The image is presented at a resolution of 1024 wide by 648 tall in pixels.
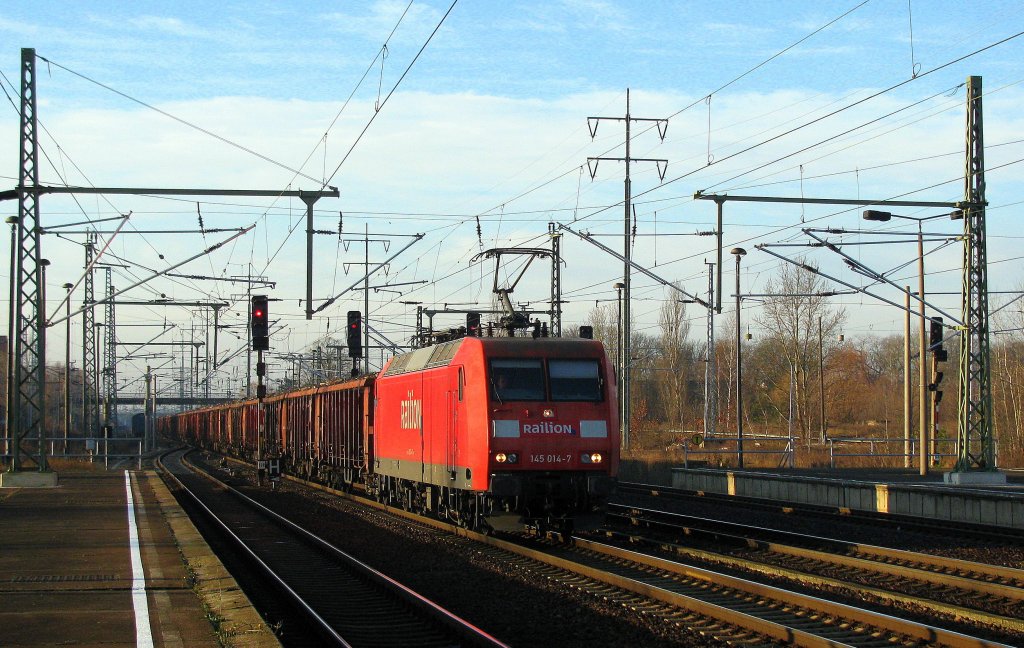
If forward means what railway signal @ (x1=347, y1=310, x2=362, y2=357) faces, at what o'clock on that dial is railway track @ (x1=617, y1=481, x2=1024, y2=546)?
The railway track is roughly at 11 o'clock from the railway signal.

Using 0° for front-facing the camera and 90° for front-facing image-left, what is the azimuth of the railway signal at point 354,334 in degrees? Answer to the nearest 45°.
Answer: approximately 0°

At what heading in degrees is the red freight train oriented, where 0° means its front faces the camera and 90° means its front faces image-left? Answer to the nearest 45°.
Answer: approximately 315°

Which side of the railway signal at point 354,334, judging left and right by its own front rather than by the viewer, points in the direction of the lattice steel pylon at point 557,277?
left

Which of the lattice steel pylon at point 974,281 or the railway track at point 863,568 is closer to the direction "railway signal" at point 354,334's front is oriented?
the railway track

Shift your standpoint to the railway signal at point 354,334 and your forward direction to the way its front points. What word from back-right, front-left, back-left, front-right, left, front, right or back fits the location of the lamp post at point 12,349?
front-right

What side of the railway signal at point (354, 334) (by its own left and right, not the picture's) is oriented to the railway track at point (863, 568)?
front

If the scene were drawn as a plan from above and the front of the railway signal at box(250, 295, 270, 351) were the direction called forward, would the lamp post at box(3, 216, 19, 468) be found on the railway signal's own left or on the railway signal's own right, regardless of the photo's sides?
on the railway signal's own right

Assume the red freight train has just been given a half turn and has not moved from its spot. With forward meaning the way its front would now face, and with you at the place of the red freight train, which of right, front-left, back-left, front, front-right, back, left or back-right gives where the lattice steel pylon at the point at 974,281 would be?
right

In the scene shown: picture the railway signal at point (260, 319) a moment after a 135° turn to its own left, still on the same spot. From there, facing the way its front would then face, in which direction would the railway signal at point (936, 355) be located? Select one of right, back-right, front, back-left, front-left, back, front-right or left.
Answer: front-right

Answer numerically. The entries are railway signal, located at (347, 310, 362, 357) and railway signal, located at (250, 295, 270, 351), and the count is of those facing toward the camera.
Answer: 2

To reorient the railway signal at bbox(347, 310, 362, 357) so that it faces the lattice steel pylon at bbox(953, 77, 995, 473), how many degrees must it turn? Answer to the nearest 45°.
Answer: approximately 45° to its left

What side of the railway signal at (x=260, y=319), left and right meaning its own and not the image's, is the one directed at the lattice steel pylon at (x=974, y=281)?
left

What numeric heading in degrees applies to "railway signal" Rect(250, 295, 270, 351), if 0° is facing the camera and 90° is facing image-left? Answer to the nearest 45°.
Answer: approximately 0°
